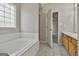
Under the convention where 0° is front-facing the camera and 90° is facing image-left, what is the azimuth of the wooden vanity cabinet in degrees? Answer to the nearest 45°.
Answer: approximately 45°
